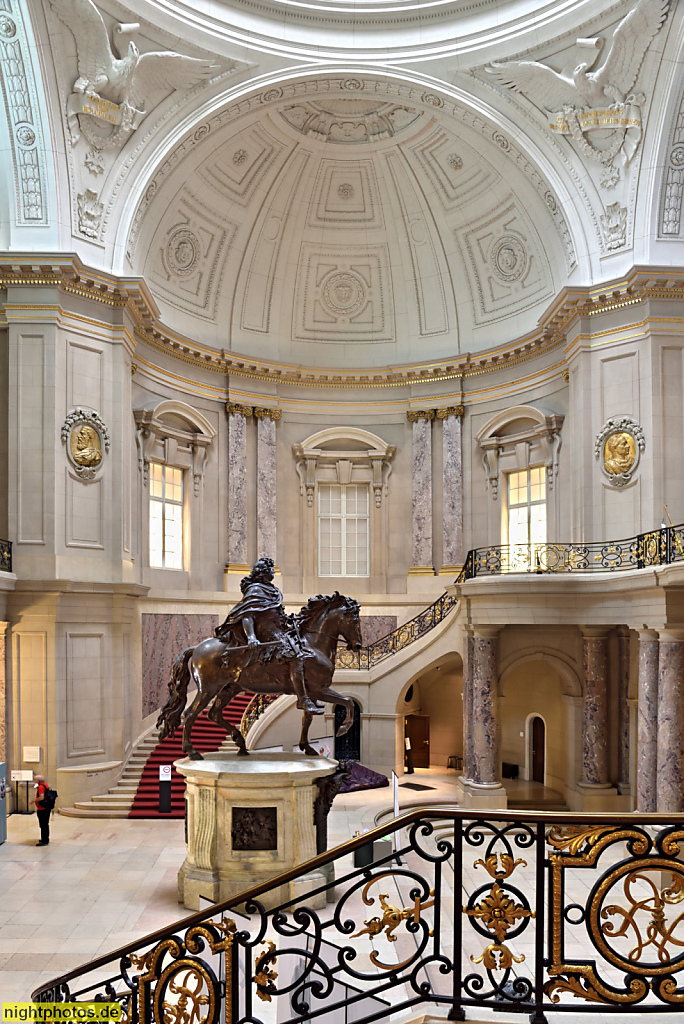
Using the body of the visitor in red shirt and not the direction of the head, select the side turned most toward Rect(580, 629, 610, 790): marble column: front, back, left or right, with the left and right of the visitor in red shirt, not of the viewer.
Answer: back

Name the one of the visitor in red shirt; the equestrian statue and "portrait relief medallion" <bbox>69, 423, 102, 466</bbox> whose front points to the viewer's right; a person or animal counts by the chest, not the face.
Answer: the equestrian statue

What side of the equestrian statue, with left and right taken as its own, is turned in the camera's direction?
right

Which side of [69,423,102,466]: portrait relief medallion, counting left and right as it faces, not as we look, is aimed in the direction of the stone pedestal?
front

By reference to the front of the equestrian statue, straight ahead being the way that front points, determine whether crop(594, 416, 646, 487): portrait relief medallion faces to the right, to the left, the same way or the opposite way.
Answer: to the right

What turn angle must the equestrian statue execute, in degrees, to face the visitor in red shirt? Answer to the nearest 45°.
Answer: approximately 135° to its left

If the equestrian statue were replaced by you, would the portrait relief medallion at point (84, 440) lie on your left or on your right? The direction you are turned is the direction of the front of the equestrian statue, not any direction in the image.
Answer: on your left

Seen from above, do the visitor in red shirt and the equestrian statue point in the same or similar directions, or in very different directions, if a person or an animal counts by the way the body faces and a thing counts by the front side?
very different directions

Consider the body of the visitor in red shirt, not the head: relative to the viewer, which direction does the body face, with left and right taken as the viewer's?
facing to the left of the viewer
